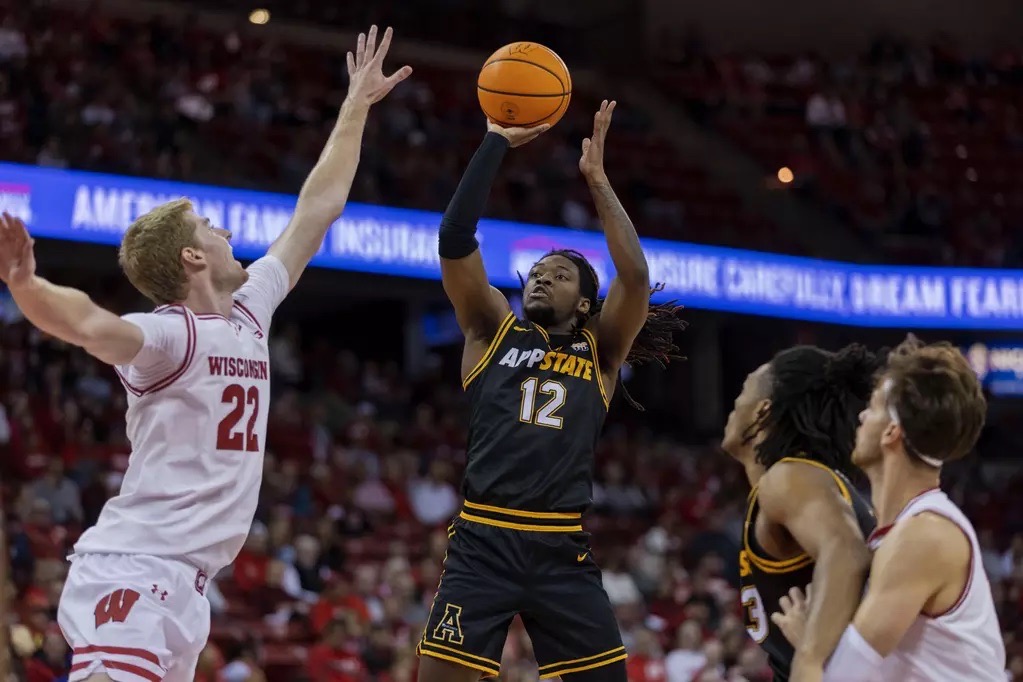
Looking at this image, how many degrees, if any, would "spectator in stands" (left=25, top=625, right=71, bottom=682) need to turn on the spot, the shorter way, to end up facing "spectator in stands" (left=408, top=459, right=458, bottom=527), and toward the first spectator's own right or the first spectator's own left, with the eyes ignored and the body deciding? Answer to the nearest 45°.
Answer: approximately 135° to the first spectator's own left

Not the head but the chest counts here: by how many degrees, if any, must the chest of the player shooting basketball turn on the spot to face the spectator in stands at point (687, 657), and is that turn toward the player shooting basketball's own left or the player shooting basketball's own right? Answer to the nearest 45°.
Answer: approximately 180°

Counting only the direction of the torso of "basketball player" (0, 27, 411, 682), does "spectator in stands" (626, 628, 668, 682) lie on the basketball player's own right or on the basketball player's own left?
on the basketball player's own left

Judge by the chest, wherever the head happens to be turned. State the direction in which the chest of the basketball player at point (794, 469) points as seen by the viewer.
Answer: to the viewer's left

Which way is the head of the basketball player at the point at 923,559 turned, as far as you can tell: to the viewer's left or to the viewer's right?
to the viewer's left

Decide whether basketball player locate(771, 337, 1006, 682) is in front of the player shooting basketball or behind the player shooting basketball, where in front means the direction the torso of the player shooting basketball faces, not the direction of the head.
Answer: in front

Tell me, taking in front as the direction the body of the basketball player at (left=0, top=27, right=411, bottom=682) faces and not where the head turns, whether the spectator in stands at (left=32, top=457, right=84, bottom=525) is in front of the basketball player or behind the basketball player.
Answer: behind

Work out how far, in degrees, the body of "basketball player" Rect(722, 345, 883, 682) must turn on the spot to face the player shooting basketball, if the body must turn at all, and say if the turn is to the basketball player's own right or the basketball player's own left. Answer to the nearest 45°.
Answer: approximately 45° to the basketball player's own right

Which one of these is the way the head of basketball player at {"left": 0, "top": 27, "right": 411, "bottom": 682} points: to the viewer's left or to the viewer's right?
to the viewer's right
